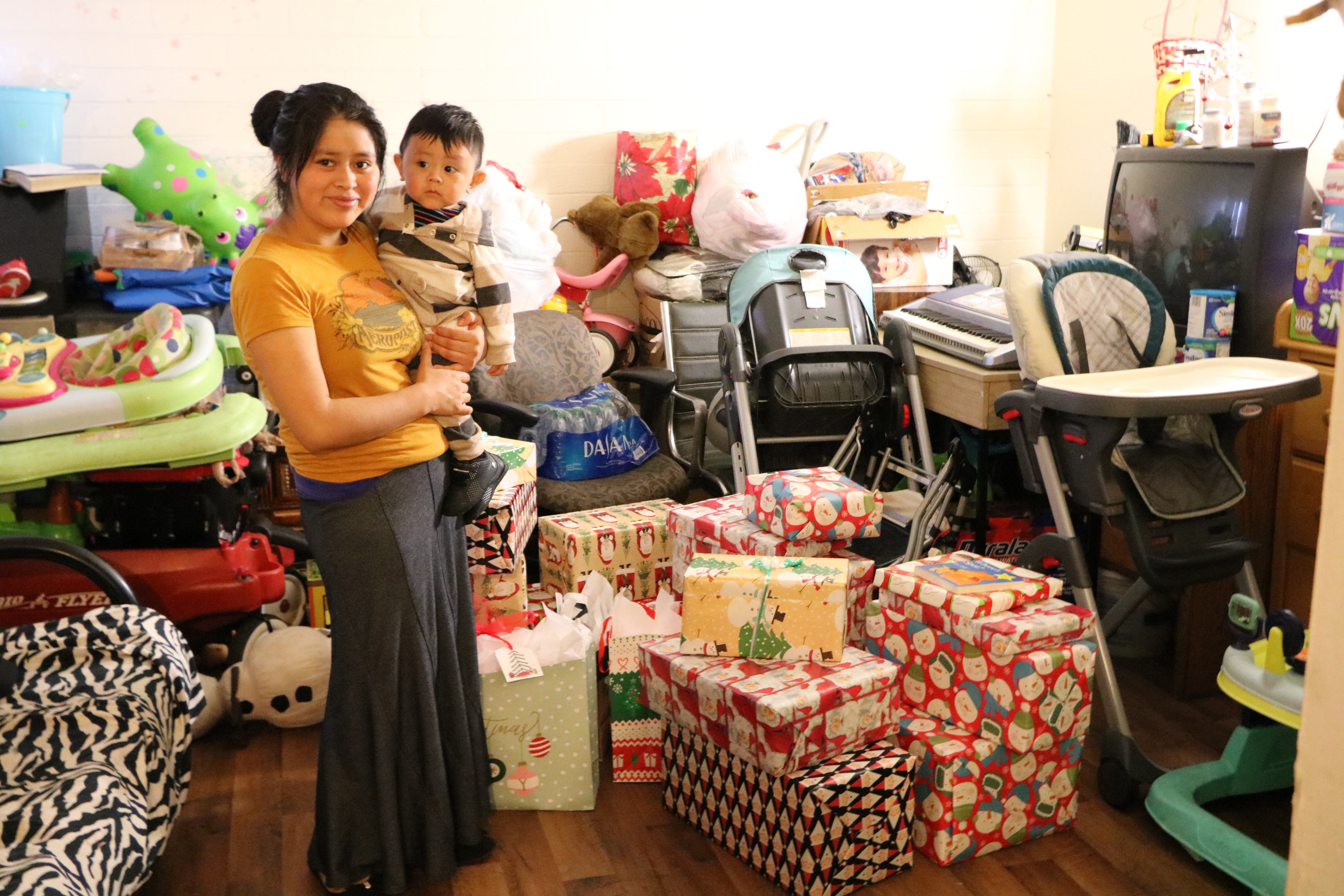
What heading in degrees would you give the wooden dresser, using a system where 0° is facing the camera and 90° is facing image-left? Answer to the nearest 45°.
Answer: approximately 45°

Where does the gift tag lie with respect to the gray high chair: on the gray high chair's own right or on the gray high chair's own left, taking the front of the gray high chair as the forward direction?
on the gray high chair's own right

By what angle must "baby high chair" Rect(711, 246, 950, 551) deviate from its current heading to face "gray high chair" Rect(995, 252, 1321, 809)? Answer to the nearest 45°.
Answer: approximately 135° to its right

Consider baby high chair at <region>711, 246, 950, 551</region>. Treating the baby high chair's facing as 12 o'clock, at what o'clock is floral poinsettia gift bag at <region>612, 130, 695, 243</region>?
The floral poinsettia gift bag is roughly at 11 o'clock from the baby high chair.

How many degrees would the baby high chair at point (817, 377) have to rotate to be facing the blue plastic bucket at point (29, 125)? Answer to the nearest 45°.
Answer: approximately 90° to its left

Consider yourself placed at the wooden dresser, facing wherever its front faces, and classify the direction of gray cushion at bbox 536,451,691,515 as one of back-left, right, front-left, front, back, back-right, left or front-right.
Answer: front-right

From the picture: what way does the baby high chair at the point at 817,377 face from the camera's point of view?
away from the camera

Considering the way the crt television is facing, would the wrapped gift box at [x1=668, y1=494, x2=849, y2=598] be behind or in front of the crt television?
in front

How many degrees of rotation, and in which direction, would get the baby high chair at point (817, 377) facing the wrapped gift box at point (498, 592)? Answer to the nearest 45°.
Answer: approximately 135° to its left

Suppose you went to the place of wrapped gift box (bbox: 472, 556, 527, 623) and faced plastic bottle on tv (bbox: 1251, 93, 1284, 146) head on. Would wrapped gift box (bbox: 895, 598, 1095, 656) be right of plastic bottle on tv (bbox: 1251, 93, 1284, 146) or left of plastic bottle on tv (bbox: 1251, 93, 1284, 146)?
right
